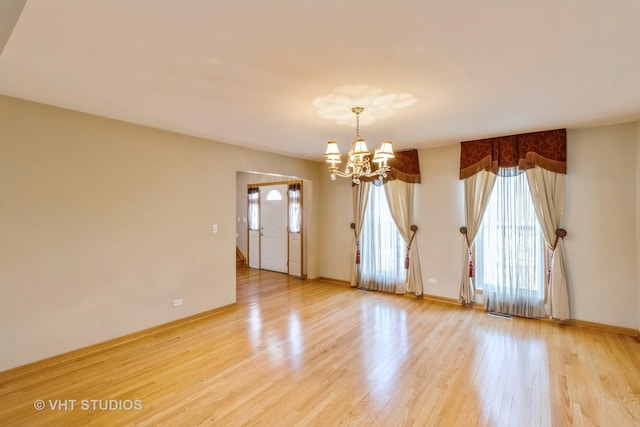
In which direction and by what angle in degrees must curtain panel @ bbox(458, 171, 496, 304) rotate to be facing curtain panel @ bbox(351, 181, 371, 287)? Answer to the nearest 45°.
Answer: approximately 90° to its right

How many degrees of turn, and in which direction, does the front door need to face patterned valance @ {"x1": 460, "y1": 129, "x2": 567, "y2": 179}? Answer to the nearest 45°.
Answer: approximately 90° to its left

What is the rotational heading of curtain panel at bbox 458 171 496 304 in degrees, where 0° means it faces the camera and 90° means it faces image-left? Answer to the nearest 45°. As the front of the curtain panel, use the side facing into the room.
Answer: approximately 0°

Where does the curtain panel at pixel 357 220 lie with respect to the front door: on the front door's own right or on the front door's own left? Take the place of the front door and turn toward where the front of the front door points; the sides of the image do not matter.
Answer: on the front door's own left

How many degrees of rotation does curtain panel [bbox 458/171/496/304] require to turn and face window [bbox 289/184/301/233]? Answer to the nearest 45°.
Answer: approximately 90° to its right

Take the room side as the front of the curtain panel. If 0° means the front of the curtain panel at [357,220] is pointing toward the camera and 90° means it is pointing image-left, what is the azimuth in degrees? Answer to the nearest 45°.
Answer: approximately 45°

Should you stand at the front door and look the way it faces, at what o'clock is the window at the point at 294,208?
The window is roughly at 9 o'clock from the front door.

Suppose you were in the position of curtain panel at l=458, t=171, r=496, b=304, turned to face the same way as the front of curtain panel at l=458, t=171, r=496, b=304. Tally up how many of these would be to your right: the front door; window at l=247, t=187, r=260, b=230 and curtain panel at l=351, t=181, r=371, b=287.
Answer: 3

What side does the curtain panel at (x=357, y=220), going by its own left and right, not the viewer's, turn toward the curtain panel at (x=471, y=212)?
left

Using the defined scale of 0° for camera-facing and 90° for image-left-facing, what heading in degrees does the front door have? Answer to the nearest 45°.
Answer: approximately 45°
